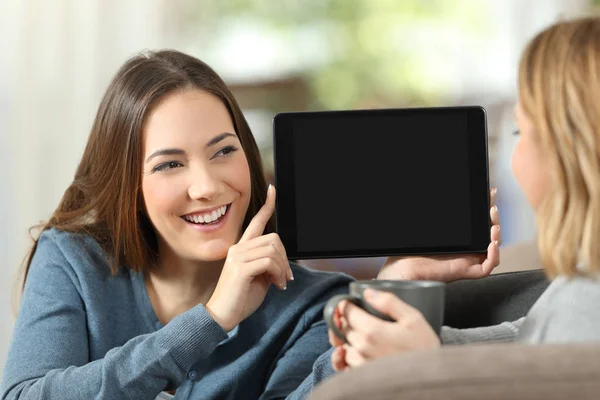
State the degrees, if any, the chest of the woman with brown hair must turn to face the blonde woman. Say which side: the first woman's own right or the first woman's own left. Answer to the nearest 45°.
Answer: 0° — they already face them

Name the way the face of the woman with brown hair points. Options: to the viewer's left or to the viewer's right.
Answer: to the viewer's right

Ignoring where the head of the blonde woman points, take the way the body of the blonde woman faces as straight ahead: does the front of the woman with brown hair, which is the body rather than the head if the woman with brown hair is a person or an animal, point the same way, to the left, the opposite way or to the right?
the opposite way

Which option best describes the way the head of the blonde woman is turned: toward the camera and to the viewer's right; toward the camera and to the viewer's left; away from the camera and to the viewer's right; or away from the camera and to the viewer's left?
away from the camera and to the viewer's left

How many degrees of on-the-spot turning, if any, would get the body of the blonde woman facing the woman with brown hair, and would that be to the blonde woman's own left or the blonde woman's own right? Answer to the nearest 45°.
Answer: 0° — they already face them

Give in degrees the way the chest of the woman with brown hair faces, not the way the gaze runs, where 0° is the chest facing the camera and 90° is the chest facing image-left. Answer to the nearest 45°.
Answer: approximately 315°

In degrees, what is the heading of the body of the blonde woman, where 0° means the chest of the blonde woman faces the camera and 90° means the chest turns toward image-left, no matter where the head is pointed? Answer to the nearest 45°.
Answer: approximately 135°

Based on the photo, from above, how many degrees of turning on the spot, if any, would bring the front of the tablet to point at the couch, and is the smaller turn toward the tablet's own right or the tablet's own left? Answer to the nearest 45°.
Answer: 0° — it already faces it
